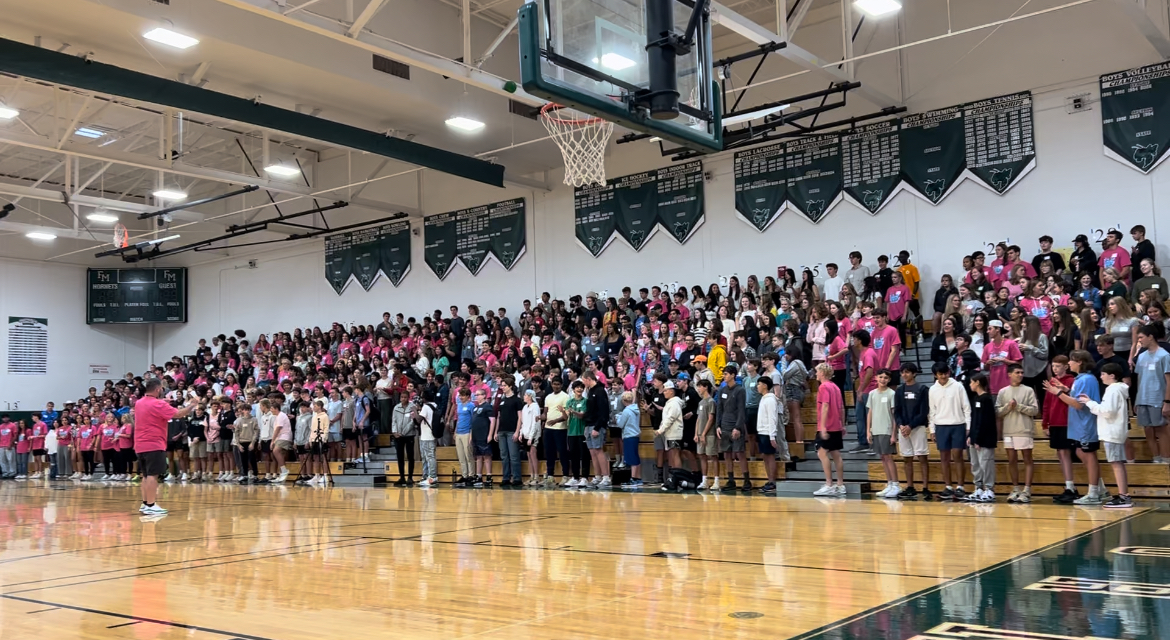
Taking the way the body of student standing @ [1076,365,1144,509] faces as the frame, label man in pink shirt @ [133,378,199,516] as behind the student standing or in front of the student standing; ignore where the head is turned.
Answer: in front

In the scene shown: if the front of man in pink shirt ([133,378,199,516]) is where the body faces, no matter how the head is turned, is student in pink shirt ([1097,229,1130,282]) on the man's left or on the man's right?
on the man's right

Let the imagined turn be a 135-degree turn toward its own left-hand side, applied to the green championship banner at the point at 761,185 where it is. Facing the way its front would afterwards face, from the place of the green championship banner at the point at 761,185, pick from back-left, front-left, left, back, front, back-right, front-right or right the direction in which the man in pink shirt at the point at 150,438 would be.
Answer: back-right

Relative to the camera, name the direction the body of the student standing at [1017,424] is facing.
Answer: toward the camera

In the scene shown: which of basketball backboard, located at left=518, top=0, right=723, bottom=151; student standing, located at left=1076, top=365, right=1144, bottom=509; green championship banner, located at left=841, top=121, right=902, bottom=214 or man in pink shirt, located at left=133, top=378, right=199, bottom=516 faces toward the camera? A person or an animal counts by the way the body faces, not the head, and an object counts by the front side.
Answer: the green championship banner

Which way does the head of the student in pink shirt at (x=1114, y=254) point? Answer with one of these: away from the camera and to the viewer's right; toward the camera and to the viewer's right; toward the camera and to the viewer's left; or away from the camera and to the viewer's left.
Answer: toward the camera and to the viewer's left

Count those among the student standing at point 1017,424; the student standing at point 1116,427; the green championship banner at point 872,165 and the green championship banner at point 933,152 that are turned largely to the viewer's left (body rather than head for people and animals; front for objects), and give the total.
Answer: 1

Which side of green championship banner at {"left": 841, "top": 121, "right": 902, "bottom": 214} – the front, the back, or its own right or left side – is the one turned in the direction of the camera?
front

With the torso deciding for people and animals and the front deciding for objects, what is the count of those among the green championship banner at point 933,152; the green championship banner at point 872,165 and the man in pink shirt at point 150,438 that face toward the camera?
2

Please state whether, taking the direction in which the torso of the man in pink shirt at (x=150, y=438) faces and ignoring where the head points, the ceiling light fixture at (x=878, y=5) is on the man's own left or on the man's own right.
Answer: on the man's own right

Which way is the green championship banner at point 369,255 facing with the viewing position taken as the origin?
facing the viewer and to the left of the viewer

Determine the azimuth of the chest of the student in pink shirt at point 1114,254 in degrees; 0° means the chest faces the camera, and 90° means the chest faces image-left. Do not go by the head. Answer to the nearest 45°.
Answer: approximately 45°

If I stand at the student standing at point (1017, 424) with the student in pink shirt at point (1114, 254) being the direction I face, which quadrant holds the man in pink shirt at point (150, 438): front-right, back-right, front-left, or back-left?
back-left

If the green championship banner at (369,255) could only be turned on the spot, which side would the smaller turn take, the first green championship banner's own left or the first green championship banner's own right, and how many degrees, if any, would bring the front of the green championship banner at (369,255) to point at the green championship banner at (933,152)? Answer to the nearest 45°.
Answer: approximately 90° to the first green championship banner's own left
